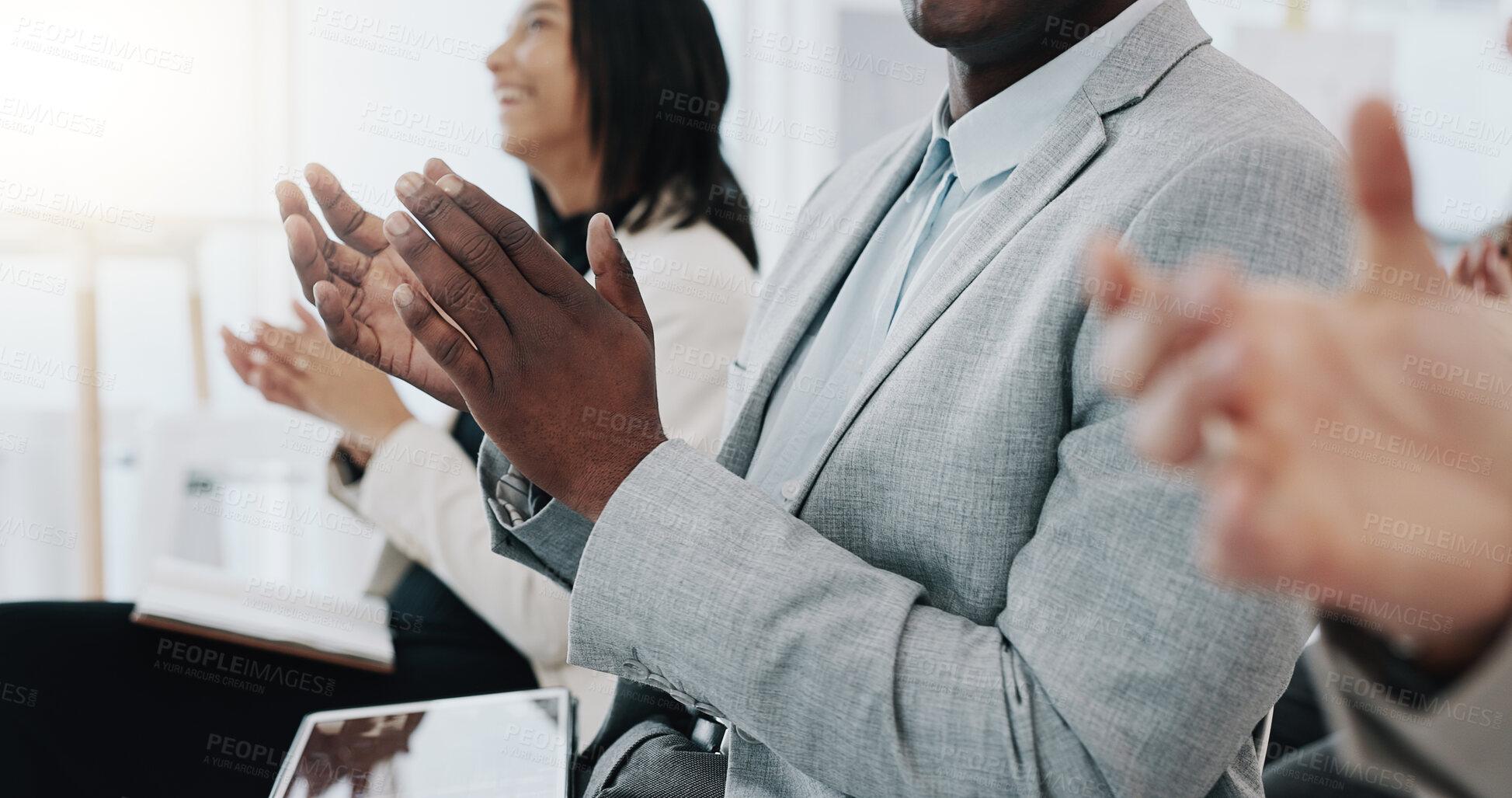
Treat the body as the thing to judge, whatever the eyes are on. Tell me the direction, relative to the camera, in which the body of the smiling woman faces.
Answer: to the viewer's left

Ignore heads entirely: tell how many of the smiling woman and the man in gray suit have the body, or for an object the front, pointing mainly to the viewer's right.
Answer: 0

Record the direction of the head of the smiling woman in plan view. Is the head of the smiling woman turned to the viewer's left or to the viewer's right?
to the viewer's left

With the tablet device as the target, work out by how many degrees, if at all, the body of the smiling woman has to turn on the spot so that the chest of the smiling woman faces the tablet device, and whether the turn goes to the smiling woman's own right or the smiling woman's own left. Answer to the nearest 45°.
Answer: approximately 90° to the smiling woman's own left

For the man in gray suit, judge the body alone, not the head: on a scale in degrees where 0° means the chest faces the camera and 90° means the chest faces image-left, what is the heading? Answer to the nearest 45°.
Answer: approximately 45°

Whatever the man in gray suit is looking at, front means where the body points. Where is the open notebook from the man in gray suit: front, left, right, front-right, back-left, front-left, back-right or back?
right
